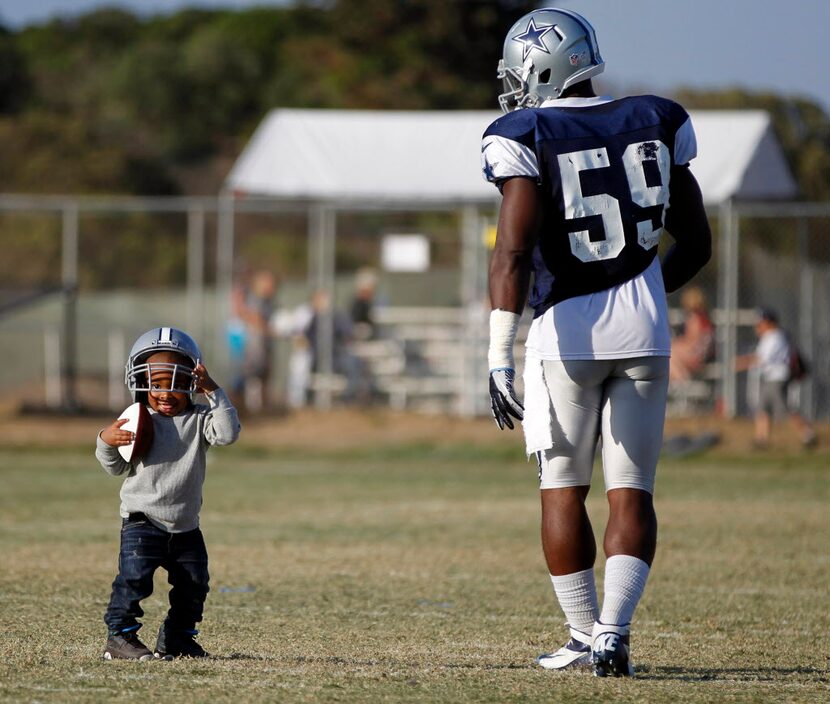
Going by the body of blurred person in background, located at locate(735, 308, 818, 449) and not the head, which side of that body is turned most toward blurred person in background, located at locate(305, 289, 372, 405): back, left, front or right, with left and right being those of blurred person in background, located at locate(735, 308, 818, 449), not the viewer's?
front

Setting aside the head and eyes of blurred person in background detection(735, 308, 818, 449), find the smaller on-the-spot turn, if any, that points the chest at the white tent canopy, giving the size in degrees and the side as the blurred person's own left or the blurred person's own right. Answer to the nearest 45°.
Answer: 0° — they already face it

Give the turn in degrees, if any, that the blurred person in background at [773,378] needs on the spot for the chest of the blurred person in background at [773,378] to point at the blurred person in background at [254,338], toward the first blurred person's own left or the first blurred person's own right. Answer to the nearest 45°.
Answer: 0° — they already face them

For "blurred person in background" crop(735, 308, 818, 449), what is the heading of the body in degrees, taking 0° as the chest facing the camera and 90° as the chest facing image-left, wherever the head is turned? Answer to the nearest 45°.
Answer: approximately 90°

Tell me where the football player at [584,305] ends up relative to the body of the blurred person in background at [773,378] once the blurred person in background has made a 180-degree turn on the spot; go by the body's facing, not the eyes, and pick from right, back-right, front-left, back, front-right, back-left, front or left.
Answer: right
